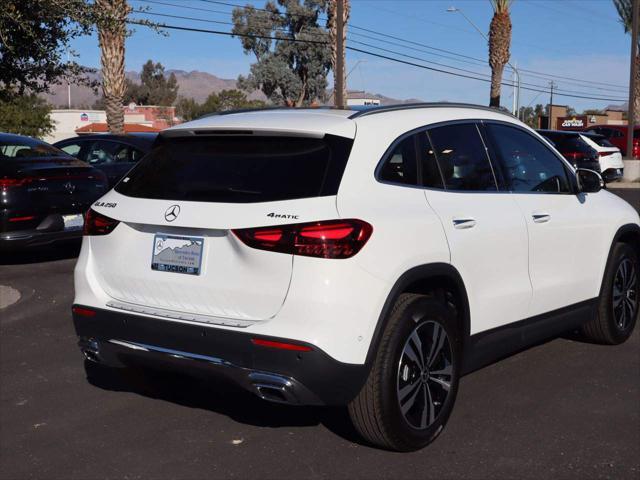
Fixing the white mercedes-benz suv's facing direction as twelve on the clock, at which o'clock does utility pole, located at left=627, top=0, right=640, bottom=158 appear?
The utility pole is roughly at 11 o'clock from the white mercedes-benz suv.

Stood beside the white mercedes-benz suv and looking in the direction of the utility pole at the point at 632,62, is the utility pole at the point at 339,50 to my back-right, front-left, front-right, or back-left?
front-left

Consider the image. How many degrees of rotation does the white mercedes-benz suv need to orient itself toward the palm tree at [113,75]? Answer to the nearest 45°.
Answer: approximately 45° to its left

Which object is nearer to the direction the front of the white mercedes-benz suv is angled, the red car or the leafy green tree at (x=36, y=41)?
the red car

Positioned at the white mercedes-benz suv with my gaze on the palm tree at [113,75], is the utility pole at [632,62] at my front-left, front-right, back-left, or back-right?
front-right

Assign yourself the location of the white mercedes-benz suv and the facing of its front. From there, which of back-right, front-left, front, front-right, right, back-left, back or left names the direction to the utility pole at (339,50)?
front-left

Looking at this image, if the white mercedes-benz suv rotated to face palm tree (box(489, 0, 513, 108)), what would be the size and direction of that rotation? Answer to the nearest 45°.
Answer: approximately 45° to its left

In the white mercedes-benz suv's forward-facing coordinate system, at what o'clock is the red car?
The red car is roughly at 11 o'clock from the white mercedes-benz suv.

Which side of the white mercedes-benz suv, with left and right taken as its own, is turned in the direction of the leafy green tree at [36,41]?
left

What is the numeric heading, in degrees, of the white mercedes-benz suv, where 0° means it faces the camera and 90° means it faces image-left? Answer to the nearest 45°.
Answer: approximately 225°
